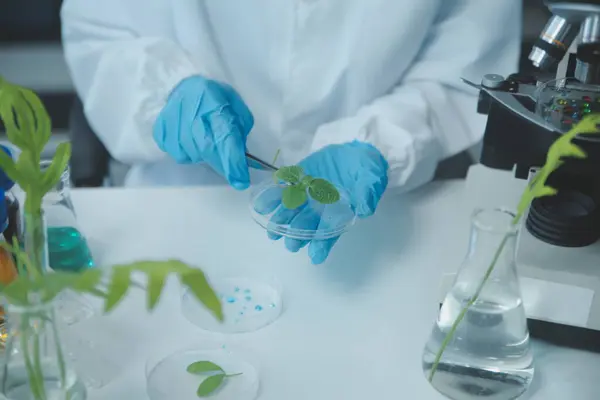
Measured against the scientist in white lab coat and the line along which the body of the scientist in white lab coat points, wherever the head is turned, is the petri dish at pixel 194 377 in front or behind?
in front

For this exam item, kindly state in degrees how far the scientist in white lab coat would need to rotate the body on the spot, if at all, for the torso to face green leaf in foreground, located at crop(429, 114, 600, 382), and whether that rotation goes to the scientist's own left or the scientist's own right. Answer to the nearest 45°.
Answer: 0° — they already face it

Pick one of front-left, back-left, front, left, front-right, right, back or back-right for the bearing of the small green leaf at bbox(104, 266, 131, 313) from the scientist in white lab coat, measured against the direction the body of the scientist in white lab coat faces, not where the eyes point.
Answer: front

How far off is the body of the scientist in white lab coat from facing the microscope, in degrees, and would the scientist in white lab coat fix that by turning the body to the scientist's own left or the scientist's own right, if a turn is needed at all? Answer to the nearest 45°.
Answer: approximately 45° to the scientist's own left

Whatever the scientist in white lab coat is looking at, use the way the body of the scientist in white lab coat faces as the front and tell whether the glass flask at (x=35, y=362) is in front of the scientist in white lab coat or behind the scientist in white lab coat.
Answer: in front

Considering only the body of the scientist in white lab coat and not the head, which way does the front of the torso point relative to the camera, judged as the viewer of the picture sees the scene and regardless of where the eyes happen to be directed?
toward the camera

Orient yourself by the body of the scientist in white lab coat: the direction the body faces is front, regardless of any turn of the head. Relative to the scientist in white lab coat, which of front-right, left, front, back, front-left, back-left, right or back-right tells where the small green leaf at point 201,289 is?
front

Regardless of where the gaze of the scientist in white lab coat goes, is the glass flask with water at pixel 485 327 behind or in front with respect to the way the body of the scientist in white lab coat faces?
in front

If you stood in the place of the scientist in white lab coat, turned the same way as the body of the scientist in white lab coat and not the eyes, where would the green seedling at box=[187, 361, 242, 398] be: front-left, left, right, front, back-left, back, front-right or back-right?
front
